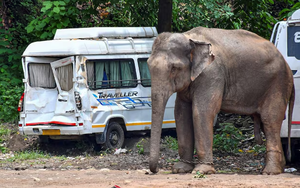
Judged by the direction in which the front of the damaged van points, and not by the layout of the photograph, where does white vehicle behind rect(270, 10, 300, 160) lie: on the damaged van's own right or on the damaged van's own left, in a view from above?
on the damaged van's own right

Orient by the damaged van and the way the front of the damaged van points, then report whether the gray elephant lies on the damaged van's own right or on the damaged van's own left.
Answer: on the damaged van's own right

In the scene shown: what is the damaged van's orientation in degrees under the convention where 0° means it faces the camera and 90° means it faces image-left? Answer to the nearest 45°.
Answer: approximately 225°

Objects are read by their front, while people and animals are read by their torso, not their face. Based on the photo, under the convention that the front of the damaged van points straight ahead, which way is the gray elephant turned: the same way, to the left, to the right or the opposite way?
the opposite way

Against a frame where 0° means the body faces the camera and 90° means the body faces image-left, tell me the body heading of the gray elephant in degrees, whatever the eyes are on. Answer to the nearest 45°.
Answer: approximately 45°
